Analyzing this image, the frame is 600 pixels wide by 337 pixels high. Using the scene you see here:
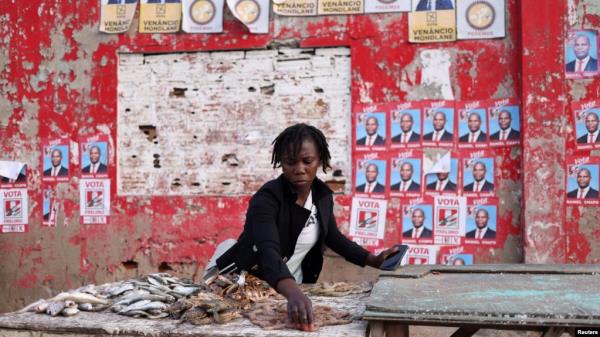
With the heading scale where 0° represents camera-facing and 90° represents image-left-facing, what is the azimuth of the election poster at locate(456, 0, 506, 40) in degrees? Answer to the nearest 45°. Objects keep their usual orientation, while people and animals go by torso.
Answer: approximately 0°

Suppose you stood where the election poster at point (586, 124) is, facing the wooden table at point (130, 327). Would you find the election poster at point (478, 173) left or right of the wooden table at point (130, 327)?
right

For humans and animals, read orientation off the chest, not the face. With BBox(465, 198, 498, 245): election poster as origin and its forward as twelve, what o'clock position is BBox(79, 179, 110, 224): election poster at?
BBox(79, 179, 110, 224): election poster is roughly at 3 o'clock from BBox(465, 198, 498, 245): election poster.

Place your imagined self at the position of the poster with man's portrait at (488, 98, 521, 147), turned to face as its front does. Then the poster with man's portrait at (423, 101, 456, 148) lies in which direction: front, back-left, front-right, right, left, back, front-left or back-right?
right

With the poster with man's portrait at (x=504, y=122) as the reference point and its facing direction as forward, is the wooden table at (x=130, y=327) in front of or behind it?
in front

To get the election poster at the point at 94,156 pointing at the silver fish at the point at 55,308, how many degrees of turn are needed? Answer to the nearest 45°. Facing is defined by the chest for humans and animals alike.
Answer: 0° — it already faces it

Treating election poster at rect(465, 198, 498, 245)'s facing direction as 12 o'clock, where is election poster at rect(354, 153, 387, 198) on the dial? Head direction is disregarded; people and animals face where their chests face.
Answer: election poster at rect(354, 153, 387, 198) is roughly at 3 o'clock from election poster at rect(465, 198, 498, 245).

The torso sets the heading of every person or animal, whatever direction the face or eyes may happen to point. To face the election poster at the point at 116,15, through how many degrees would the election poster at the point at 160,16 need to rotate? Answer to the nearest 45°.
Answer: approximately 135° to its right

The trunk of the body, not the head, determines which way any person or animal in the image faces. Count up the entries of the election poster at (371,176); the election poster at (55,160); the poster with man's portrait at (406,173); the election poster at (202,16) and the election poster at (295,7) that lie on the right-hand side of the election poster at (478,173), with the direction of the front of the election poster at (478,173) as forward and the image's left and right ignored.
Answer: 5
